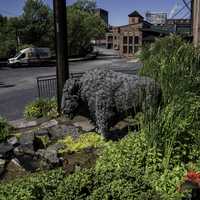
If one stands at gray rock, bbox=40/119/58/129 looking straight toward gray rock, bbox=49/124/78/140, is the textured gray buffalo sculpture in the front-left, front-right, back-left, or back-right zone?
front-left

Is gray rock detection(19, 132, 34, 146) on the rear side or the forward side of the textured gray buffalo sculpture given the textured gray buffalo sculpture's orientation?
on the forward side

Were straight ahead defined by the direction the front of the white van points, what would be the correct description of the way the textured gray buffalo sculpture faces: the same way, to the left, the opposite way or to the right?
the same way

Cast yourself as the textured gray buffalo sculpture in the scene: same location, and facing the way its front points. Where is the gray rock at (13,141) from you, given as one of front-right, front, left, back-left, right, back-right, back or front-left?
front

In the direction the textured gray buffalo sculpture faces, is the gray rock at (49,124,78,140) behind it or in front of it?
in front

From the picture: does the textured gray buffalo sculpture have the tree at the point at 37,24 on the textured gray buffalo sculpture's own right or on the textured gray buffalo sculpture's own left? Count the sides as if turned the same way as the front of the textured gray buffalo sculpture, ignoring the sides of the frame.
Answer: on the textured gray buffalo sculpture's own right

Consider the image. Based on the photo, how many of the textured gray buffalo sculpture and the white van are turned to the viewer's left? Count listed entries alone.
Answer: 2

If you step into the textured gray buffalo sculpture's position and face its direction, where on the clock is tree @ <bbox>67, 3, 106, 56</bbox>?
The tree is roughly at 3 o'clock from the textured gray buffalo sculpture.

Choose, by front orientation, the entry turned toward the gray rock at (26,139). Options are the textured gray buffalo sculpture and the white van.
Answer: the textured gray buffalo sculpture

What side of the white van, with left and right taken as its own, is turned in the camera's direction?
left

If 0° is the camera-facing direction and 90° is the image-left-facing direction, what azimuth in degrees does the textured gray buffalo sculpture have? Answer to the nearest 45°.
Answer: approximately 90°

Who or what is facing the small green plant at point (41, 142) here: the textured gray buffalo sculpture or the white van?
the textured gray buffalo sculpture

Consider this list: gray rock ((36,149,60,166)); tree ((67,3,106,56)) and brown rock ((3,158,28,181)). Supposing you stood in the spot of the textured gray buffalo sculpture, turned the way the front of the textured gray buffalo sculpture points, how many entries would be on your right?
1

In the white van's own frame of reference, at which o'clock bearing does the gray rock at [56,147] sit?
The gray rock is roughly at 9 o'clock from the white van.

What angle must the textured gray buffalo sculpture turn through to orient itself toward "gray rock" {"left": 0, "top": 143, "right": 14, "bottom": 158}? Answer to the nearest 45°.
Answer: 0° — it already faces it
